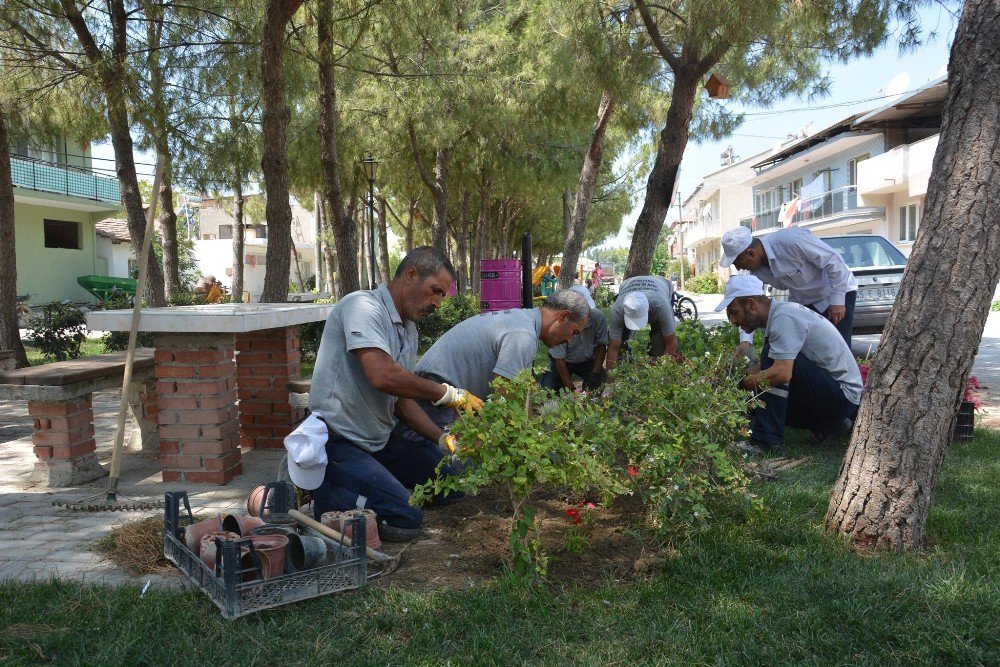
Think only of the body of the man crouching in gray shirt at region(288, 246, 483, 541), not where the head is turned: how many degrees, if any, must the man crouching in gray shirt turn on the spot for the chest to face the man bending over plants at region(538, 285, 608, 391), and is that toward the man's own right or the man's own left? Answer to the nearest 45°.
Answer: approximately 45° to the man's own left

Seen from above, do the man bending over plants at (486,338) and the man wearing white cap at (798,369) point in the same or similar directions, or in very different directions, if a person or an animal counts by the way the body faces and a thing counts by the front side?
very different directions

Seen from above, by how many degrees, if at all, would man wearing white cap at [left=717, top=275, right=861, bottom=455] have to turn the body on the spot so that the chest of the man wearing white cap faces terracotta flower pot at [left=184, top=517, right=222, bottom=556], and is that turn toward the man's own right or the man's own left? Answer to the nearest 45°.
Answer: approximately 45° to the man's own left

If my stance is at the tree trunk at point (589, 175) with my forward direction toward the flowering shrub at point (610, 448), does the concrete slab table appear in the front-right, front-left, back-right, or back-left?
front-right

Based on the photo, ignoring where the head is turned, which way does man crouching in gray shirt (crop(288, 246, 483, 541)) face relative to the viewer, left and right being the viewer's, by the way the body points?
facing to the right of the viewer

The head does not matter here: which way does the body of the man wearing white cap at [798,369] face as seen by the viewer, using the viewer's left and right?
facing to the left of the viewer

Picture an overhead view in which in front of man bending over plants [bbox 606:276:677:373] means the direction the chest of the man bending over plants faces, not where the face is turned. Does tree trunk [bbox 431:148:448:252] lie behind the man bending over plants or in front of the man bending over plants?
behind

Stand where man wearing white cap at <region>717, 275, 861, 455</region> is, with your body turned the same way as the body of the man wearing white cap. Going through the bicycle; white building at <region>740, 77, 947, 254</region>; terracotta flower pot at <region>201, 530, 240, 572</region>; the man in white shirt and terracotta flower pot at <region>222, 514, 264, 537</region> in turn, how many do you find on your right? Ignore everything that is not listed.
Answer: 3

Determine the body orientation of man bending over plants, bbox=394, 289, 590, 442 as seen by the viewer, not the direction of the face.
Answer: to the viewer's right

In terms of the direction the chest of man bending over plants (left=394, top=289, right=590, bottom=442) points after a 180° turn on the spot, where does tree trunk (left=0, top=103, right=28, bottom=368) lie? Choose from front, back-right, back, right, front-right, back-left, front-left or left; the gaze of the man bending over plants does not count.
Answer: front-right

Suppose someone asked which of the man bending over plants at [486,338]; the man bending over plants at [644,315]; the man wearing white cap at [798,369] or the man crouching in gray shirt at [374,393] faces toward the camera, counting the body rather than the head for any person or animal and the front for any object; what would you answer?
the man bending over plants at [644,315]

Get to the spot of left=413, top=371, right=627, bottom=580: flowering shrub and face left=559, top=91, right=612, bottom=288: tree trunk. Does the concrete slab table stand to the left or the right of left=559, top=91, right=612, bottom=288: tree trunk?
left

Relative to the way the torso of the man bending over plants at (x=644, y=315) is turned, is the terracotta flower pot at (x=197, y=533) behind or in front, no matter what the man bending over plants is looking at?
in front

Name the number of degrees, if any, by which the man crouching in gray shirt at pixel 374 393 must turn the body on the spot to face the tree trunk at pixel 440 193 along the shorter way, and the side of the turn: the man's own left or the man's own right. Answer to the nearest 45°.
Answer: approximately 90° to the man's own left

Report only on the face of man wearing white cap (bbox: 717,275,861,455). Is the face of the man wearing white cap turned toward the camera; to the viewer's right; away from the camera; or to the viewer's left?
to the viewer's left

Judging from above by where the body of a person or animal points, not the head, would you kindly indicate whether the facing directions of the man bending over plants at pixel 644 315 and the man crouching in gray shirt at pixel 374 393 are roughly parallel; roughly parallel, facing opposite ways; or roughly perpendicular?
roughly perpendicular

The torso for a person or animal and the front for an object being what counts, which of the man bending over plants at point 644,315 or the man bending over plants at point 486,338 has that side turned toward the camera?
the man bending over plants at point 644,315

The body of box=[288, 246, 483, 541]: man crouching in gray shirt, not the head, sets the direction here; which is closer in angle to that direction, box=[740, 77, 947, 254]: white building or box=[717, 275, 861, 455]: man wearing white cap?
the man wearing white cap
